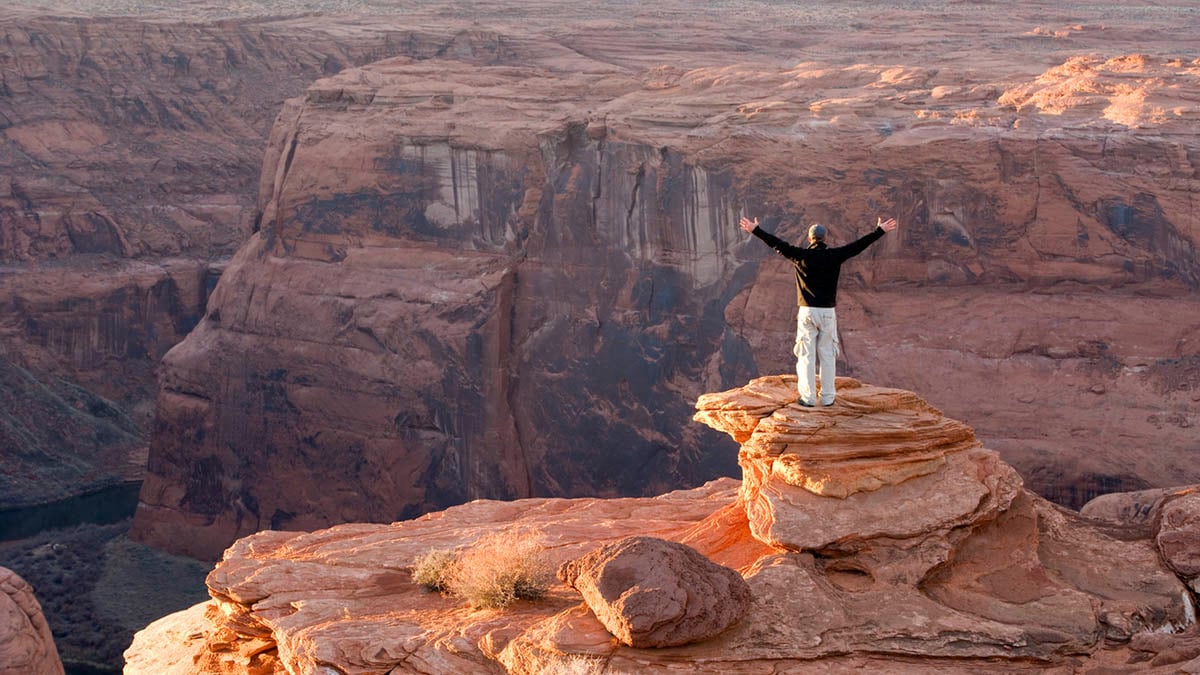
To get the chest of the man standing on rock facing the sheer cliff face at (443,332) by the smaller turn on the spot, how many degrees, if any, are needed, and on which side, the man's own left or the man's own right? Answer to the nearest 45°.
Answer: approximately 45° to the man's own left

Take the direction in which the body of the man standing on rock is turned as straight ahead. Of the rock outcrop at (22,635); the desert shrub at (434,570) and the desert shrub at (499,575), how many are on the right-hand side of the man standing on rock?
0

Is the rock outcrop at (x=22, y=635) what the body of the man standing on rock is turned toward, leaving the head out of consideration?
no

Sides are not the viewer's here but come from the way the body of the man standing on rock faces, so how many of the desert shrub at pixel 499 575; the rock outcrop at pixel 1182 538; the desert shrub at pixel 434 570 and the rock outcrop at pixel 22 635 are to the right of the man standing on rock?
1

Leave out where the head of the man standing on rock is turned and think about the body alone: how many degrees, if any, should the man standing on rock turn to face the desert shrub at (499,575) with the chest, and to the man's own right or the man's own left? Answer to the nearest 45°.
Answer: approximately 135° to the man's own left

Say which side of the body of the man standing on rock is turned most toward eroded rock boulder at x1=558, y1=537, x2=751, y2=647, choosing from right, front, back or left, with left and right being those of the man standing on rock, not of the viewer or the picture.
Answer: back

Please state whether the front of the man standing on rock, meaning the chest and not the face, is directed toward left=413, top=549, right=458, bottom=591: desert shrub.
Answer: no

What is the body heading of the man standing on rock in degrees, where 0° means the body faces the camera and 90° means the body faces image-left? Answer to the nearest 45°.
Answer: approximately 180°

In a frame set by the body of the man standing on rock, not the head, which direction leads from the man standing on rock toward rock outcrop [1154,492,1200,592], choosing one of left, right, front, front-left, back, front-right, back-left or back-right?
right

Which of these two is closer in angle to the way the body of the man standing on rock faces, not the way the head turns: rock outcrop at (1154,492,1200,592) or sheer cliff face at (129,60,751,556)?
the sheer cliff face
